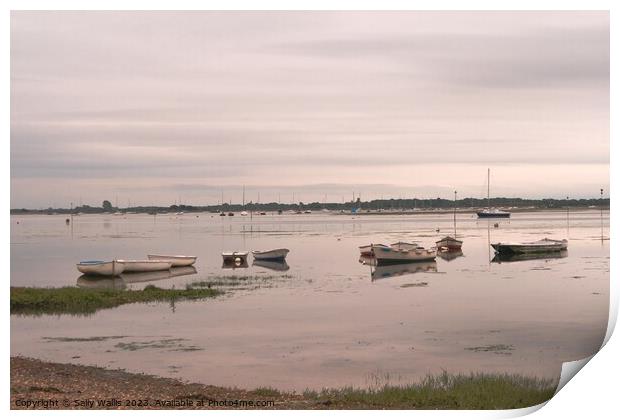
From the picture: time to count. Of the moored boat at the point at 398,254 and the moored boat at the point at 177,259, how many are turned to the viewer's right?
1

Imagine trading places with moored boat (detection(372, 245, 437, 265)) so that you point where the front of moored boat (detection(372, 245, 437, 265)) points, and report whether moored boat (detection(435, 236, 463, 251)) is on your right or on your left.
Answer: on your right

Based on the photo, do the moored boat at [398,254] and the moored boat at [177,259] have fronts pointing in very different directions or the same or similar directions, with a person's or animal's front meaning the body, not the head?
very different directions

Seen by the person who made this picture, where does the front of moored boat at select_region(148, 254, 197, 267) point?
facing to the right of the viewer

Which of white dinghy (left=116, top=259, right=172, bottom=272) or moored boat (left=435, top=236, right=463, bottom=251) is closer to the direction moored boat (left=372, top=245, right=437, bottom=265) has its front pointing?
the white dinghy

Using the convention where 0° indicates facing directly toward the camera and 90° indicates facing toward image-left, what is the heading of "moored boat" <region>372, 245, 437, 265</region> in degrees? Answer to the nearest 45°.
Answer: approximately 90°

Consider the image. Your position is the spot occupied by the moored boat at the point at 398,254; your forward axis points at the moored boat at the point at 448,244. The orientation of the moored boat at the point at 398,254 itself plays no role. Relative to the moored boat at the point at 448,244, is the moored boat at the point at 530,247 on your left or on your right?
right

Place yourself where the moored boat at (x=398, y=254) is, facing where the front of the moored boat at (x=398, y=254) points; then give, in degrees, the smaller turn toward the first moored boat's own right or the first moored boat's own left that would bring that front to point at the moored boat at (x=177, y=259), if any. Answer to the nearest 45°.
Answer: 0° — it already faces it

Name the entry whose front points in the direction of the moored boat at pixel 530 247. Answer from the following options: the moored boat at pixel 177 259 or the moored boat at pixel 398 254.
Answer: the moored boat at pixel 177 259
